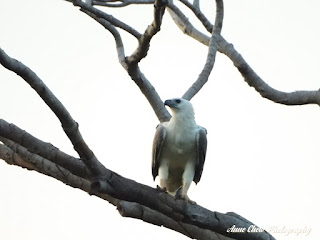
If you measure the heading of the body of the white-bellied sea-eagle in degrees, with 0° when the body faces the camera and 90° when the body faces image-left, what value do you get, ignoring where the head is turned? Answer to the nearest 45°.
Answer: approximately 0°
